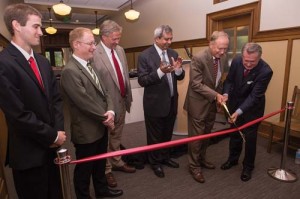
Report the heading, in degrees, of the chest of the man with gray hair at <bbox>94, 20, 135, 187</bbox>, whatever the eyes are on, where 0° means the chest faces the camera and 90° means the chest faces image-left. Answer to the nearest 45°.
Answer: approximately 315°

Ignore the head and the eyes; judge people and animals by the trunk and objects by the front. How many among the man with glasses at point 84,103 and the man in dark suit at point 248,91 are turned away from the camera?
0

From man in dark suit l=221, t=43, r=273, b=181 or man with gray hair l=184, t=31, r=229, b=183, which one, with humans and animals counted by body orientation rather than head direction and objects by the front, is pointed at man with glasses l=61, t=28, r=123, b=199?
the man in dark suit

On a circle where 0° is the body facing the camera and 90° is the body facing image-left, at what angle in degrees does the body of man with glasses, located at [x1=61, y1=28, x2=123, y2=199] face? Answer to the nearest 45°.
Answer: approximately 315°

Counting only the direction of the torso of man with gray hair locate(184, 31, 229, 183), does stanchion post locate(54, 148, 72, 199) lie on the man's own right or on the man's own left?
on the man's own right

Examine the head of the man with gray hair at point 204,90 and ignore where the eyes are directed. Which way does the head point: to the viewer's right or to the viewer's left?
to the viewer's right

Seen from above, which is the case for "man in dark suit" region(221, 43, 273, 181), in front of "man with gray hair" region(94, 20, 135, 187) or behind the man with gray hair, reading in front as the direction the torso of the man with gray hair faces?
in front

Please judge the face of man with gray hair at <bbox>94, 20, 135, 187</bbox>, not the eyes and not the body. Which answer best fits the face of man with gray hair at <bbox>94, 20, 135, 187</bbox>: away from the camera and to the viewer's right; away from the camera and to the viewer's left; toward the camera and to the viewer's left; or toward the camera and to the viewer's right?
toward the camera and to the viewer's right

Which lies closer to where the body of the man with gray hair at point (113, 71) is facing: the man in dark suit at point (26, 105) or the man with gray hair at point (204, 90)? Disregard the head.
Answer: the man with gray hair

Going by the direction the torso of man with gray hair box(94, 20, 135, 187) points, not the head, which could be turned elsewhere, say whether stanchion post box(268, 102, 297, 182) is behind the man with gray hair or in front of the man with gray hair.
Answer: in front

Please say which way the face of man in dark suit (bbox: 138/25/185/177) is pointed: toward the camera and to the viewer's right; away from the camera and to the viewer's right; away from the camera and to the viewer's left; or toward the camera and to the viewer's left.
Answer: toward the camera and to the viewer's right

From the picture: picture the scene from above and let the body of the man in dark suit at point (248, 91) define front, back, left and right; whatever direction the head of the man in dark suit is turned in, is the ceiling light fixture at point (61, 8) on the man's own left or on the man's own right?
on the man's own right
